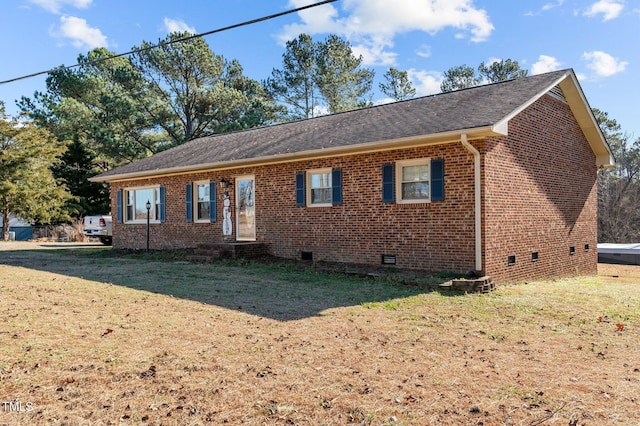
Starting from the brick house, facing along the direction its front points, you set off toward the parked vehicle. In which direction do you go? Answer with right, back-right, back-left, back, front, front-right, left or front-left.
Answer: right

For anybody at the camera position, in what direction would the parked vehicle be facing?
facing away from the viewer and to the right of the viewer
